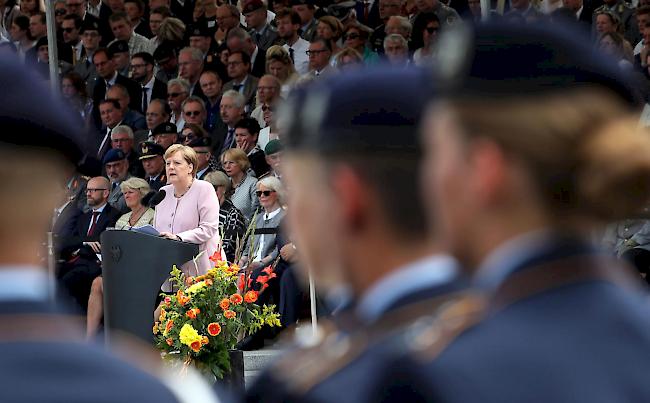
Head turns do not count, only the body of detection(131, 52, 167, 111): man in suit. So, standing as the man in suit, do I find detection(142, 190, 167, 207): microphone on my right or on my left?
on my left

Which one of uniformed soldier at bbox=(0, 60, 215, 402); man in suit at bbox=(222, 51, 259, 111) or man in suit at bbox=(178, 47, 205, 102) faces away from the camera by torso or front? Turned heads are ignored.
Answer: the uniformed soldier

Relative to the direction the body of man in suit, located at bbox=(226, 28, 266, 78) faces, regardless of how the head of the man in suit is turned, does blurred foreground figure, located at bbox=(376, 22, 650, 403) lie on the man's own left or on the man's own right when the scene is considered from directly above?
on the man's own left

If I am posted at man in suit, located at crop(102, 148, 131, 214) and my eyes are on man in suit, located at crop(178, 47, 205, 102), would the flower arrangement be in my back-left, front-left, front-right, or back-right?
back-right

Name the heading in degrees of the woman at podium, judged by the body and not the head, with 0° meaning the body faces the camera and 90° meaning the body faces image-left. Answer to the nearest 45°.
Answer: approximately 45°

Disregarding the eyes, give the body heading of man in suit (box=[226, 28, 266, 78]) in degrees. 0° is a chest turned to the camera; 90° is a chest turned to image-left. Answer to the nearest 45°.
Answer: approximately 45°

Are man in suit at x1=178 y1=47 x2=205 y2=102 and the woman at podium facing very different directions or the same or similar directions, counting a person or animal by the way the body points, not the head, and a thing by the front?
same or similar directions

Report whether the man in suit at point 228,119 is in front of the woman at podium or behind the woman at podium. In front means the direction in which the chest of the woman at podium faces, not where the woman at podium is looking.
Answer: behind

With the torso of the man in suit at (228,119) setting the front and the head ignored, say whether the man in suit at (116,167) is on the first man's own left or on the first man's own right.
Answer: on the first man's own right

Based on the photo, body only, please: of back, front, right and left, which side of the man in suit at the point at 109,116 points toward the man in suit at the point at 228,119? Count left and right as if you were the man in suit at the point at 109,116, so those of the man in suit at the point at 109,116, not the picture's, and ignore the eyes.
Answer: left

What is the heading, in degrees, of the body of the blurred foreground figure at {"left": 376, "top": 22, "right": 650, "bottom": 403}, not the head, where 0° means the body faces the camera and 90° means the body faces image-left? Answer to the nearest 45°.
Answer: approximately 135°

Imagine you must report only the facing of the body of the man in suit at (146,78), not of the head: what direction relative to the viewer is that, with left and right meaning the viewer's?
facing the viewer and to the left of the viewer

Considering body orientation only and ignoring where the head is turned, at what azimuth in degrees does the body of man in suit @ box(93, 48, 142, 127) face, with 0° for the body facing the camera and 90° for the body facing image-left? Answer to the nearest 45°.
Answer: approximately 45°

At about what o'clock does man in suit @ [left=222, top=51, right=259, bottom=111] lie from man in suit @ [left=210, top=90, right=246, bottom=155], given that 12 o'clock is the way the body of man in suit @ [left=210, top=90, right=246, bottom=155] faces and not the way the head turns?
man in suit @ [left=222, top=51, right=259, bottom=111] is roughly at 5 o'clock from man in suit @ [left=210, top=90, right=246, bottom=155].

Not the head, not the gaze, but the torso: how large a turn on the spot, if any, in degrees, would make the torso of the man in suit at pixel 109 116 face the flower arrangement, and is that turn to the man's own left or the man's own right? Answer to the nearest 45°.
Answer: approximately 45° to the man's own left

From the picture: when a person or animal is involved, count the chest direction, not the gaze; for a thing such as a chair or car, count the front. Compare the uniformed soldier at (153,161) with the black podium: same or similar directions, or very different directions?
same or similar directions

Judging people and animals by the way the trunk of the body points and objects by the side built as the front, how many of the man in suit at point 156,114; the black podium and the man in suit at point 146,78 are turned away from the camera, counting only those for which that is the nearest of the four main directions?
0

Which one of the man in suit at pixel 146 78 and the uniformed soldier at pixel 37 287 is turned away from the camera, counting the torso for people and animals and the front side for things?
the uniformed soldier

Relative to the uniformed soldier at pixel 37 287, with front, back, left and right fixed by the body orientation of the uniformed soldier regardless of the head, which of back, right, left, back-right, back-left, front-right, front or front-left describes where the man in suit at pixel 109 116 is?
front

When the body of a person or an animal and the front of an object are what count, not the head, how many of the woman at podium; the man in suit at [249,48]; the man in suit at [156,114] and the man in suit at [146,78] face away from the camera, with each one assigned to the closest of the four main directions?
0

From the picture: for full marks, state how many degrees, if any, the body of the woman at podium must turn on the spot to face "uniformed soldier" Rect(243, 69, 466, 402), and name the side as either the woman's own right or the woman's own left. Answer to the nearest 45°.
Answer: approximately 45° to the woman's own left
